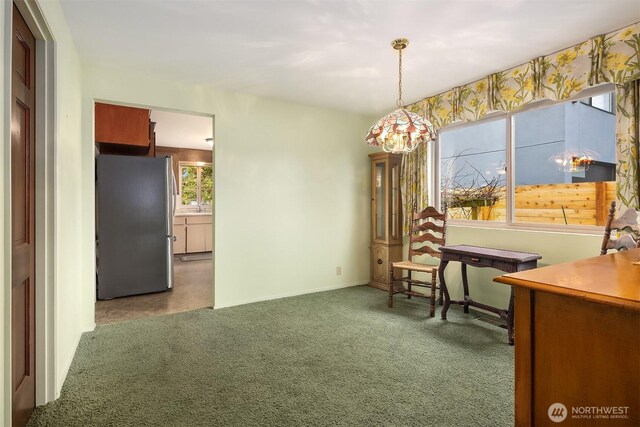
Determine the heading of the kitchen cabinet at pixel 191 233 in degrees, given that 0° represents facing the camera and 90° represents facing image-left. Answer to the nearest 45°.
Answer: approximately 0°

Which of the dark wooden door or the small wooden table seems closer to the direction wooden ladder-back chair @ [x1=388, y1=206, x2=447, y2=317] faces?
the dark wooden door

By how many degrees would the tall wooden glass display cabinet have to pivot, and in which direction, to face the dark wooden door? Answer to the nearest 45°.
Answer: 0° — it already faces it

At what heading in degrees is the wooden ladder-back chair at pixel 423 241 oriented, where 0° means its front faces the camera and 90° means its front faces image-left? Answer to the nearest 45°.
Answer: approximately 45°

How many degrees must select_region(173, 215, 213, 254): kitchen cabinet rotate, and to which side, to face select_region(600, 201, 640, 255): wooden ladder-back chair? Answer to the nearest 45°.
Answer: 0° — it already faces it
